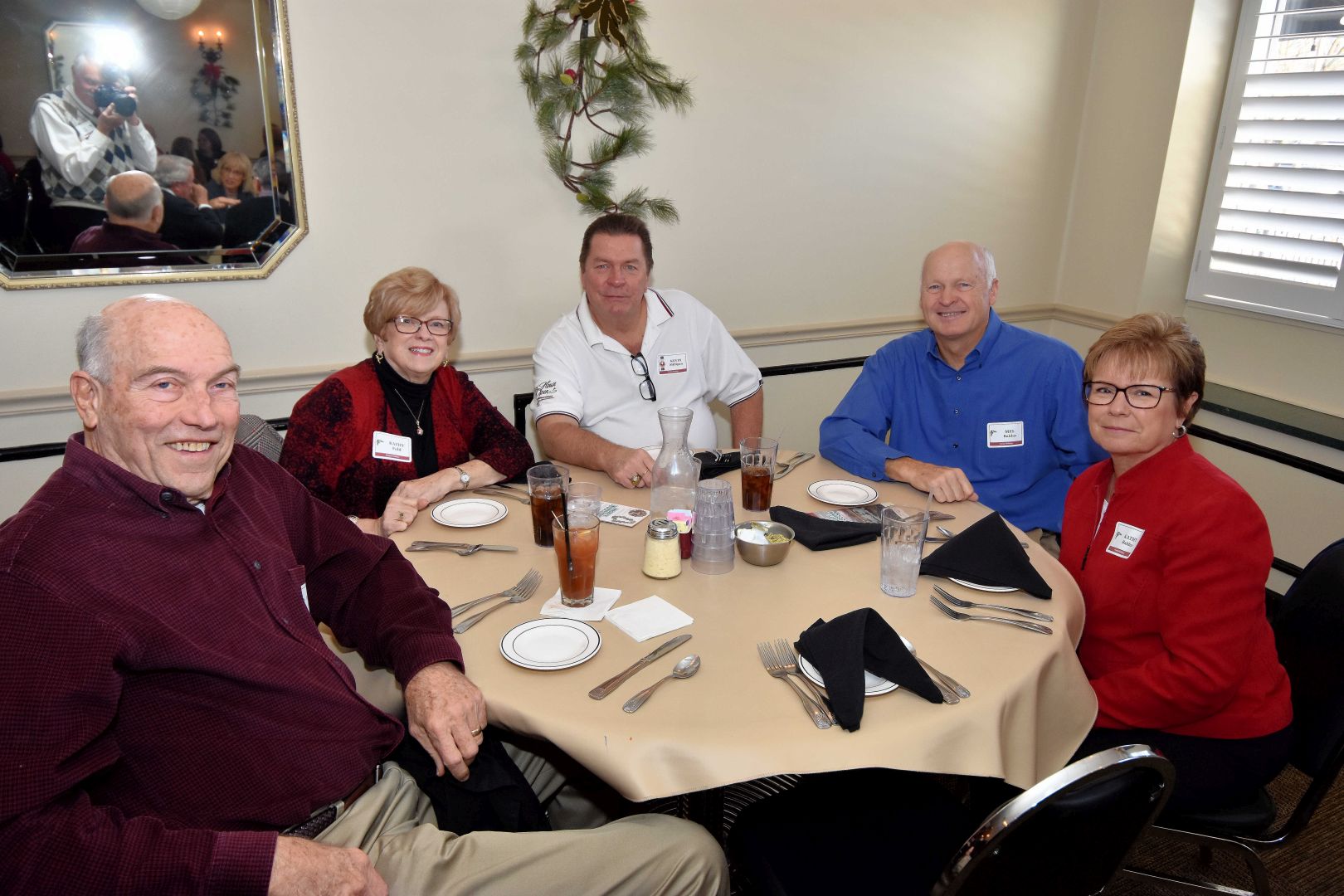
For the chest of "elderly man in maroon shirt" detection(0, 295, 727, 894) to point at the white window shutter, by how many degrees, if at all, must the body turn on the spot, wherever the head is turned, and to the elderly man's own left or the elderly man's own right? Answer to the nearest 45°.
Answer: approximately 45° to the elderly man's own left

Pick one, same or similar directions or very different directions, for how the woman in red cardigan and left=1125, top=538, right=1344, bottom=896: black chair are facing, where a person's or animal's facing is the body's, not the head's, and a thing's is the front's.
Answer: very different directions

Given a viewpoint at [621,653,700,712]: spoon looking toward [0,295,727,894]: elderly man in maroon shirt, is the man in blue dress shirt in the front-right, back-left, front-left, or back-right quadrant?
back-right

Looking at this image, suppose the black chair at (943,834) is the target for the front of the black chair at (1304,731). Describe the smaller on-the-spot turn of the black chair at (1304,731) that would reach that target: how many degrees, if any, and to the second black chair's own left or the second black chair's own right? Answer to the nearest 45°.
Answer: approximately 45° to the second black chair's own left

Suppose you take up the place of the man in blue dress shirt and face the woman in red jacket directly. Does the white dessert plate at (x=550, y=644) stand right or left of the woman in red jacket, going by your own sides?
right

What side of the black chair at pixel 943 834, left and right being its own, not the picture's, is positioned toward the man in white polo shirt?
front

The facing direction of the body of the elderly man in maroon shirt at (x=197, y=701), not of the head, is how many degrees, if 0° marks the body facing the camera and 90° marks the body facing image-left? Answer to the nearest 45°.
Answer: approximately 315°

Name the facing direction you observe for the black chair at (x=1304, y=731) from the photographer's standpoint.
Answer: facing to the left of the viewer

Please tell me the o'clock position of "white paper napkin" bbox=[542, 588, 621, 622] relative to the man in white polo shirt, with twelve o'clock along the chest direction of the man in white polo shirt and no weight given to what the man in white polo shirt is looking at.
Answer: The white paper napkin is roughly at 12 o'clock from the man in white polo shirt.

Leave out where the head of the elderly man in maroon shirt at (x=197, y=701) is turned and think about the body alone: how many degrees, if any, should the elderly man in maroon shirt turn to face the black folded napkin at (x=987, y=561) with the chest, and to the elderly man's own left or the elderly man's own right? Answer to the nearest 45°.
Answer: approximately 45° to the elderly man's own left
